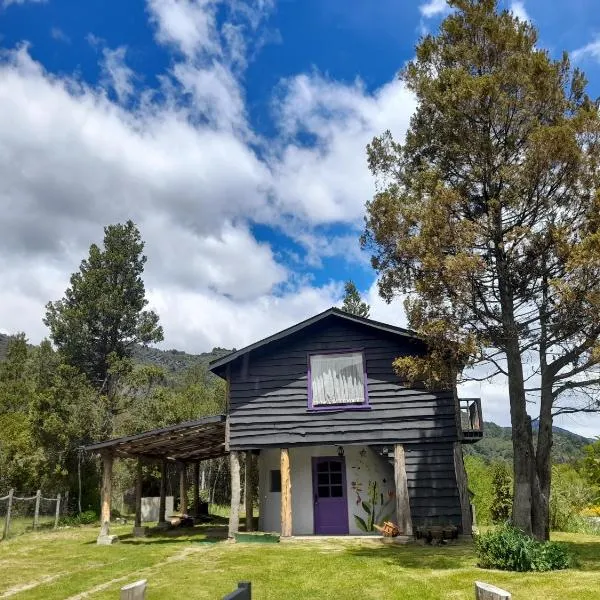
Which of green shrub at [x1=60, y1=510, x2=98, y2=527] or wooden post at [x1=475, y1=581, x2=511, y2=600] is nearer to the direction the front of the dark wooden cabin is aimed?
the wooden post

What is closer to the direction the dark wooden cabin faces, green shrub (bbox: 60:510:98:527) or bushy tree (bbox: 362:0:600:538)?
the bushy tree

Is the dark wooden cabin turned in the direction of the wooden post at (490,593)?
yes

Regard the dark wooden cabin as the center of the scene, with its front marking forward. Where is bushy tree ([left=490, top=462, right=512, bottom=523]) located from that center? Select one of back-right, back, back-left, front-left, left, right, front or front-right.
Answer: back-left

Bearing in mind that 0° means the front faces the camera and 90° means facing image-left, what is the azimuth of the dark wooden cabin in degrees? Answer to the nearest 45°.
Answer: approximately 0°

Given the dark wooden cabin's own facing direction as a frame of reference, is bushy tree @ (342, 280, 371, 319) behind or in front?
behind

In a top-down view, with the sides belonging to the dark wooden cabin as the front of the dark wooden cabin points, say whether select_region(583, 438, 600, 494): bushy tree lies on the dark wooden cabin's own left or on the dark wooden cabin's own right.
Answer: on the dark wooden cabin's own left

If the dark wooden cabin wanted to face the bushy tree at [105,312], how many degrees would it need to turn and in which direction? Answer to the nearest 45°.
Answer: approximately 135° to its right

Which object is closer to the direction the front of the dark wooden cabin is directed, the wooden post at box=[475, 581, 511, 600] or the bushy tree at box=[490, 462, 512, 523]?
the wooden post

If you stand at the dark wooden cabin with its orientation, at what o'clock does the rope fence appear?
The rope fence is roughly at 4 o'clock from the dark wooden cabin.

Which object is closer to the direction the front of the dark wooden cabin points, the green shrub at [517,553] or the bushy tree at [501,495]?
the green shrub
